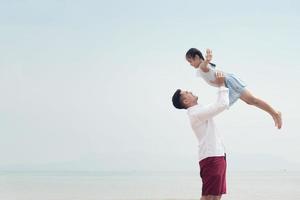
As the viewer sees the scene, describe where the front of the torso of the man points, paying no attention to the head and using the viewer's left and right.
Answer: facing to the right of the viewer

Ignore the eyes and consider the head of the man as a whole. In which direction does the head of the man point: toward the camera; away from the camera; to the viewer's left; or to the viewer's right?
to the viewer's right
